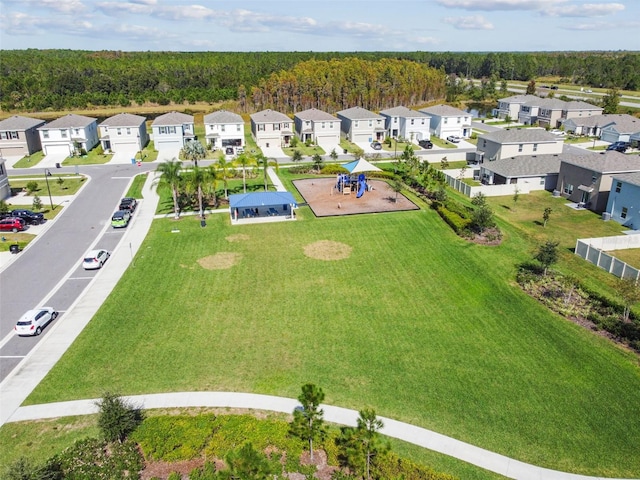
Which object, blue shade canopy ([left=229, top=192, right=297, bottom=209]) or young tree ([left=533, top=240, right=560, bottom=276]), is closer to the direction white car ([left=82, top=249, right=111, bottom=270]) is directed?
the blue shade canopy

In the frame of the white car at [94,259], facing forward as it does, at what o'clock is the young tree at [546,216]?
The young tree is roughly at 2 o'clock from the white car.

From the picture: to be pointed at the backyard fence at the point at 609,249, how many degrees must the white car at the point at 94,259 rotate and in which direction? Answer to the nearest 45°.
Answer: approximately 90° to its right

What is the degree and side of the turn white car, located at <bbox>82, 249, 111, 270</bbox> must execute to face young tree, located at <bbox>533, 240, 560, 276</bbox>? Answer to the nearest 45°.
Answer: approximately 90° to its right

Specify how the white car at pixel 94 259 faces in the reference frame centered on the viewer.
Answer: facing away from the viewer and to the right of the viewer

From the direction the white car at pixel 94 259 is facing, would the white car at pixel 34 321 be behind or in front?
behind
